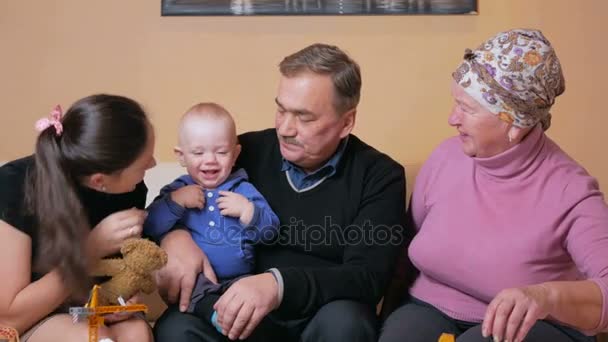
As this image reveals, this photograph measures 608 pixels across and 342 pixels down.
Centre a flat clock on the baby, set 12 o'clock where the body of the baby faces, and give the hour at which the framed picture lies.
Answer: The framed picture is roughly at 7 o'clock from the baby.

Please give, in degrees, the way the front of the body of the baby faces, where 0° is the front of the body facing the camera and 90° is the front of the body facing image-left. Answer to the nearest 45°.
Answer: approximately 0°

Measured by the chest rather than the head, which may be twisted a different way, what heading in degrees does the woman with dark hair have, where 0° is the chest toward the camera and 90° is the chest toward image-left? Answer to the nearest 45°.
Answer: approximately 270°

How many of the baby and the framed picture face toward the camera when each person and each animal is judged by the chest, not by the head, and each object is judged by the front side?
2

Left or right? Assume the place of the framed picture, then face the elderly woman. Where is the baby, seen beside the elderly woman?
right

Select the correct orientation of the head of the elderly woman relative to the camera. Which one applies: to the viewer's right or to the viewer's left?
to the viewer's left

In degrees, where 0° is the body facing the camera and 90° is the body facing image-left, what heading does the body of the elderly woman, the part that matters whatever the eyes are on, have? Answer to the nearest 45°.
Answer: approximately 45°
